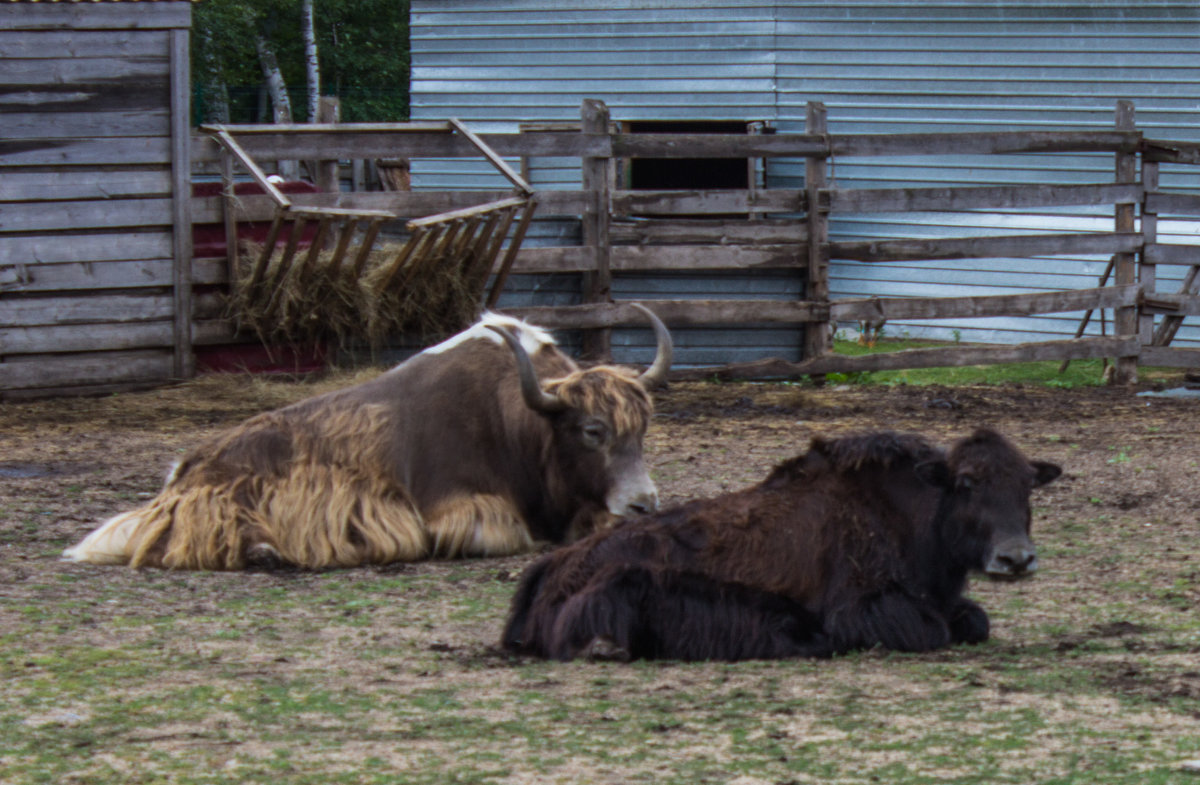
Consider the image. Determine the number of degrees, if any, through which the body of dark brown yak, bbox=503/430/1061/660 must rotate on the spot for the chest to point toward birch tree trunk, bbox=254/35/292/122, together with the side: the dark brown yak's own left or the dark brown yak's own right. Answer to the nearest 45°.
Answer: approximately 90° to the dark brown yak's own left

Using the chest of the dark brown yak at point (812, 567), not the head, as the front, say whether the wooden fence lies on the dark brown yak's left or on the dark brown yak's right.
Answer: on the dark brown yak's left

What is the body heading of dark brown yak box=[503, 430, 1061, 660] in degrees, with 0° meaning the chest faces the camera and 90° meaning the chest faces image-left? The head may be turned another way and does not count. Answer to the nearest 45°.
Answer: approximately 270°

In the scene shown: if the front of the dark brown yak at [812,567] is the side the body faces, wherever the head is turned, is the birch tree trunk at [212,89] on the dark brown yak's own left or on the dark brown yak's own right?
on the dark brown yak's own left

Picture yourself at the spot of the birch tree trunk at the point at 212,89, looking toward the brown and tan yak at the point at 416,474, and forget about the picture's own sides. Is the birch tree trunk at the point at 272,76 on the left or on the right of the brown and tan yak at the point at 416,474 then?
left

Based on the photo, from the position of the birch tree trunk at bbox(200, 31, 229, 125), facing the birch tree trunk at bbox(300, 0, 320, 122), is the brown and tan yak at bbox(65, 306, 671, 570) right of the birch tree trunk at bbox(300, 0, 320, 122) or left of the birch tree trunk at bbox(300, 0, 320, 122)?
right

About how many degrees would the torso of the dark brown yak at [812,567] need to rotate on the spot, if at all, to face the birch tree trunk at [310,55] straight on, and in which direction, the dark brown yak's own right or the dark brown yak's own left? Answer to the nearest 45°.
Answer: approximately 90° to the dark brown yak's own left
